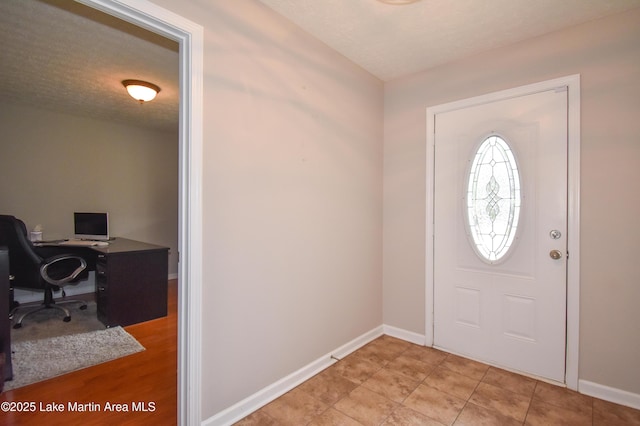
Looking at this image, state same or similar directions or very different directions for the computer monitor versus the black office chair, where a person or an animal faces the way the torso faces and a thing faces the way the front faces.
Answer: very different directions

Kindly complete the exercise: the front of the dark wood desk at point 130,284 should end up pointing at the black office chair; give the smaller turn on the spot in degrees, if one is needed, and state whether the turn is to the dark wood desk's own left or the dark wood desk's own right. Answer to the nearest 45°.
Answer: approximately 45° to the dark wood desk's own right

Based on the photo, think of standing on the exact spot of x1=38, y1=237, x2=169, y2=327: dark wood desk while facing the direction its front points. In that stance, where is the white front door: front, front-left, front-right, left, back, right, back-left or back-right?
back-left

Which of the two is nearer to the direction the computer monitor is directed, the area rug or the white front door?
the area rug

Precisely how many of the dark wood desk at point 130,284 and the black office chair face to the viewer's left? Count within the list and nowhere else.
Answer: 1

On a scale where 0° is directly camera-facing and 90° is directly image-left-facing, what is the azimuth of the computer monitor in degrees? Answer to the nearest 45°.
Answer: approximately 45°

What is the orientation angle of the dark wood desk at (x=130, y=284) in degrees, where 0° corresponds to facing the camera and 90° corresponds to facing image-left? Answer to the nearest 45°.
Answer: approximately 90°

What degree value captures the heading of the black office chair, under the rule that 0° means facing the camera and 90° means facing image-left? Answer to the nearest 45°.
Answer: approximately 225°
